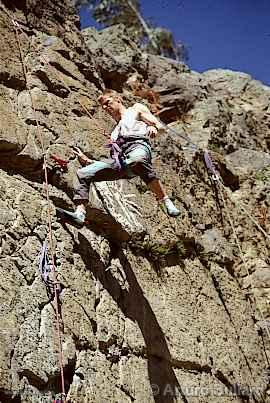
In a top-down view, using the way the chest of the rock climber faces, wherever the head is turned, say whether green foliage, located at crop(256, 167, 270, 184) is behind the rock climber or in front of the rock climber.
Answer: behind

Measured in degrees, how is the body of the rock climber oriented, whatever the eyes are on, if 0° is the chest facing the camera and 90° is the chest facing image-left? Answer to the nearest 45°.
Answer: approximately 45°
